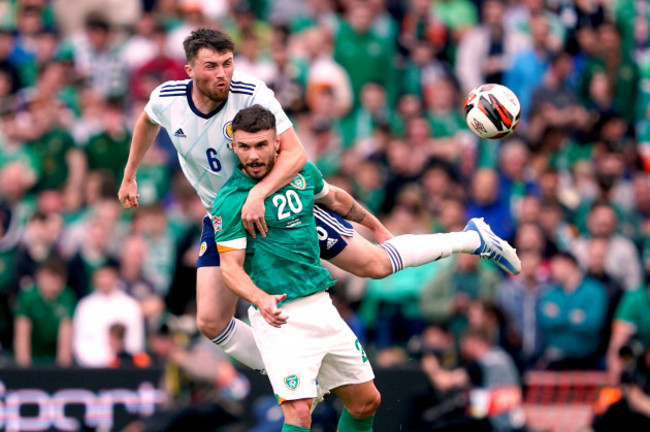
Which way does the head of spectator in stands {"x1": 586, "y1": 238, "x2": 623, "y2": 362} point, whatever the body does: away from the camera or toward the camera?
toward the camera

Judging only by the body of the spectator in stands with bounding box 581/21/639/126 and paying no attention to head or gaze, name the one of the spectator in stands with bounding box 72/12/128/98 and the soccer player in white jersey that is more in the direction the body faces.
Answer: the soccer player in white jersey

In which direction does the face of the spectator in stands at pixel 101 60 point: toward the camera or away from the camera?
toward the camera

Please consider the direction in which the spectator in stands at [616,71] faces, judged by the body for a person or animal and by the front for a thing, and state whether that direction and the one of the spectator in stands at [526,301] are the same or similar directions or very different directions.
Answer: same or similar directions

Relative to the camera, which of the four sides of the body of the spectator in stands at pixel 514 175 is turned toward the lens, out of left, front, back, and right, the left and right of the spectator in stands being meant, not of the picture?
front

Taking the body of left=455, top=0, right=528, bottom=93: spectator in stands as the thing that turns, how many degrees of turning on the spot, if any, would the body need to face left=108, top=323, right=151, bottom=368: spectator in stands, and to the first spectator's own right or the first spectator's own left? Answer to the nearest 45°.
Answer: approximately 45° to the first spectator's own right

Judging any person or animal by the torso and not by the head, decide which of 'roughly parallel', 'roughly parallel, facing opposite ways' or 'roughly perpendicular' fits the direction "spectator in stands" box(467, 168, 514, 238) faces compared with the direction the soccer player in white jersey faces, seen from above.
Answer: roughly parallel

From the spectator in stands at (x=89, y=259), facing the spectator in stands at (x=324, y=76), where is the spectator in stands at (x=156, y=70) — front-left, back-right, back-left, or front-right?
front-left

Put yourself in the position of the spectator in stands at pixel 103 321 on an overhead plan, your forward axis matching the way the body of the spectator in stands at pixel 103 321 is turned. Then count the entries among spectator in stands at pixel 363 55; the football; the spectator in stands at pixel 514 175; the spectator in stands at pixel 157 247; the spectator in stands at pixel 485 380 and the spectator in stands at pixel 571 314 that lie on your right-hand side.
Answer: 0

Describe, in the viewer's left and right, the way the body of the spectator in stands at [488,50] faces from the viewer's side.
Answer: facing the viewer

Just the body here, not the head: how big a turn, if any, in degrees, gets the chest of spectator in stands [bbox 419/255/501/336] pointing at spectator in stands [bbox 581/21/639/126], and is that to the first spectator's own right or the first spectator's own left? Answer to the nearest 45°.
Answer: approximately 135° to the first spectator's own left

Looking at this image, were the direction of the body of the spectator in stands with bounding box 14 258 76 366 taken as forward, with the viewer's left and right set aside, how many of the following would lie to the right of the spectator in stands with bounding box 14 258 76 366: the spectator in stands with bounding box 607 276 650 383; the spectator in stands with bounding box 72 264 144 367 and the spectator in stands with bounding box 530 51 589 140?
0

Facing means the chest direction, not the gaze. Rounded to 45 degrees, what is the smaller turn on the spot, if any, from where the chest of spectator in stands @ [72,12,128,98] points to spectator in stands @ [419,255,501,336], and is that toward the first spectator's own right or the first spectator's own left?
approximately 45° to the first spectator's own left

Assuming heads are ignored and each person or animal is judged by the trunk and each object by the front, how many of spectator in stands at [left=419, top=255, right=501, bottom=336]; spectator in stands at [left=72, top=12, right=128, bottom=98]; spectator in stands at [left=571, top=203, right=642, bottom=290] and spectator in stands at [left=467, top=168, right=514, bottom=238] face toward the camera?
4
